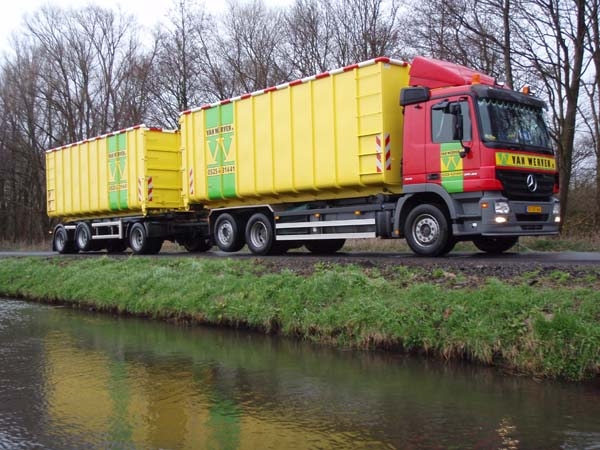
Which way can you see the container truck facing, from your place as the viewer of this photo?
facing the viewer and to the right of the viewer

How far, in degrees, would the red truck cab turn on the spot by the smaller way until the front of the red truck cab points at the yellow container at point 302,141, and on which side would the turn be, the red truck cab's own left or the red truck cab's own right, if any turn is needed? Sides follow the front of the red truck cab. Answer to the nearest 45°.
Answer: approximately 180°

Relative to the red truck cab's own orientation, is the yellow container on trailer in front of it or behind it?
behind

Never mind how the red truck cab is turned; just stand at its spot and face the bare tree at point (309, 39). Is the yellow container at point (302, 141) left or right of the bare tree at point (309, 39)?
left

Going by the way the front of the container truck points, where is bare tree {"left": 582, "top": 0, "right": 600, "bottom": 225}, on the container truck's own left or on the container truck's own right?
on the container truck's own left
